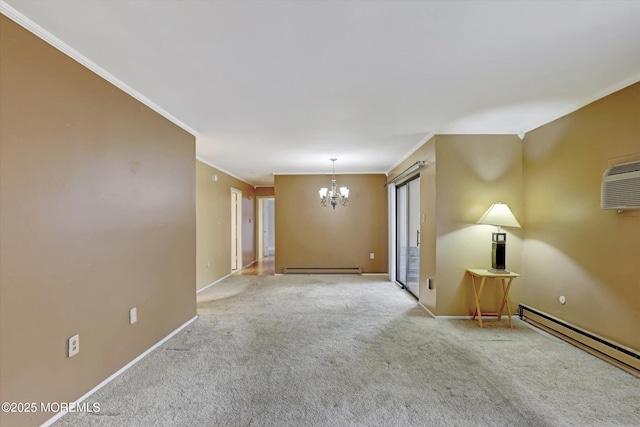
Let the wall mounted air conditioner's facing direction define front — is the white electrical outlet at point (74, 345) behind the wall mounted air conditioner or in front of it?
in front

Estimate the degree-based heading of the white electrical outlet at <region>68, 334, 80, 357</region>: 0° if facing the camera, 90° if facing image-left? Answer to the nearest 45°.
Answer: approximately 315°

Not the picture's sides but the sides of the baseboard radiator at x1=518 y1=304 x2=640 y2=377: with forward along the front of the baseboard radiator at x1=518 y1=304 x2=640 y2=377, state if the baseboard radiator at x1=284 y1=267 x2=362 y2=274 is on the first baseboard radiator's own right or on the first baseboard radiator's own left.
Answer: on the first baseboard radiator's own right

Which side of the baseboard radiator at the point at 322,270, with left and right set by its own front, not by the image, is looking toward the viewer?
front

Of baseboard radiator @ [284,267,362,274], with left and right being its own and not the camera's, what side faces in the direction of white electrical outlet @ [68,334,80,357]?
front

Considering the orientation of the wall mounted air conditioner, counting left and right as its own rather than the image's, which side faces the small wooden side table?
right

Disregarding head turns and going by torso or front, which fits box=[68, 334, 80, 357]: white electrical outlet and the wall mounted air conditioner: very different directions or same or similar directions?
very different directions

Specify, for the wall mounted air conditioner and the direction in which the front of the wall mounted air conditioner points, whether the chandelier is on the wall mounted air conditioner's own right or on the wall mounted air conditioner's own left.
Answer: on the wall mounted air conditioner's own right

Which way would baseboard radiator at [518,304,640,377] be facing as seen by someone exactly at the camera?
facing the viewer and to the left of the viewer

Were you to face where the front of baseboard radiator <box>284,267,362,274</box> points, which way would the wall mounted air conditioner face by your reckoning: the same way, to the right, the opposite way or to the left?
to the right

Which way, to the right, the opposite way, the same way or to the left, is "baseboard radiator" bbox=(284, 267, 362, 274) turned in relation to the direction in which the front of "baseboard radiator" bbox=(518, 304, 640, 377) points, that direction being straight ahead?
to the left

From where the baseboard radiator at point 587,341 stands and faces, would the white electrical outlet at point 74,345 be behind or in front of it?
in front

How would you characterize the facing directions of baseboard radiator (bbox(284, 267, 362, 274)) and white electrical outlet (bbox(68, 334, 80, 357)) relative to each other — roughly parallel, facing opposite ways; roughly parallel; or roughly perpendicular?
roughly perpendicular

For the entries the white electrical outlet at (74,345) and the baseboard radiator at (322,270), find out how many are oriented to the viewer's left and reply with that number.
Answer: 0
